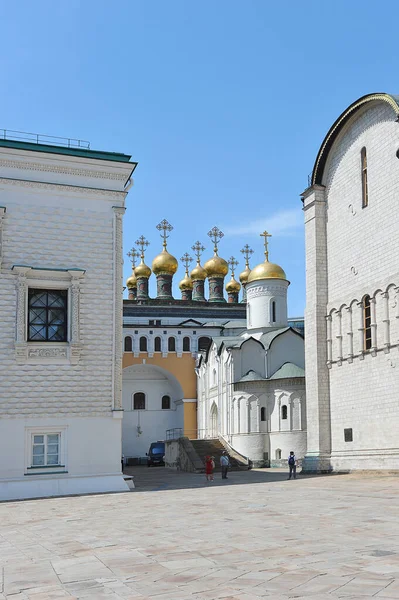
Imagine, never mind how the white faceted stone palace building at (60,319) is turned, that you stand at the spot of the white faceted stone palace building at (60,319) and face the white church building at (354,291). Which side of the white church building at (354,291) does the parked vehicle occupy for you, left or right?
left

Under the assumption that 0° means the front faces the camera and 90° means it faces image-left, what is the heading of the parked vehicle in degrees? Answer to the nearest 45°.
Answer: approximately 0°

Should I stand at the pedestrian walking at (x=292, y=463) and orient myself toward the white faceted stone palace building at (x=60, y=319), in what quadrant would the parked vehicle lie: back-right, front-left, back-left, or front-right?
back-right

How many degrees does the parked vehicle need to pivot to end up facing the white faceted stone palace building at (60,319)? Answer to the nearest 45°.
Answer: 0° — it already faces it

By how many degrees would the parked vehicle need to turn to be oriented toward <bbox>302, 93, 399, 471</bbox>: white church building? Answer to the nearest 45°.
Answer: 0° — it already faces it

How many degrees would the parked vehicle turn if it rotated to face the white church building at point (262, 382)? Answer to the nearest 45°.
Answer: approximately 45° to its left
